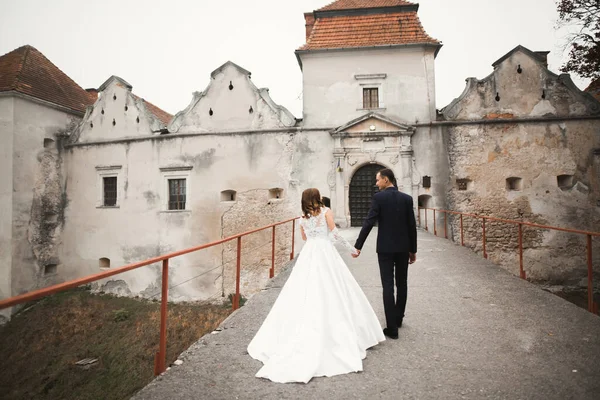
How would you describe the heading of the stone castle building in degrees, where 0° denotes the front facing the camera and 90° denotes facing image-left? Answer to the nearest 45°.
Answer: approximately 0°

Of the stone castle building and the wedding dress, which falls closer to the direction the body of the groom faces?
the stone castle building

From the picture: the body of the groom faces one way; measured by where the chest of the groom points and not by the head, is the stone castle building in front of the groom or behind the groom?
in front

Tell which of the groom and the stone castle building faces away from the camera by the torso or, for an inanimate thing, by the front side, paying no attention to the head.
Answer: the groom

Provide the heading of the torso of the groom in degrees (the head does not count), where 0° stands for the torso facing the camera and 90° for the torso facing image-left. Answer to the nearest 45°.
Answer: approximately 180°

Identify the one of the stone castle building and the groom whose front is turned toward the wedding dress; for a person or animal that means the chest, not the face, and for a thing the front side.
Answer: the stone castle building

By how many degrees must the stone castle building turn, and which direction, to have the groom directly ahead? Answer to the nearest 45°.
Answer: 0° — it already faces them

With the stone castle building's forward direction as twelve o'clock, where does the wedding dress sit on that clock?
The wedding dress is roughly at 12 o'clock from the stone castle building.

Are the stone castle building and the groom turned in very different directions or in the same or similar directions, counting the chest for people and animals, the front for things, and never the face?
very different directions

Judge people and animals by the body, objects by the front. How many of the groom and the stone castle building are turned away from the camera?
1
